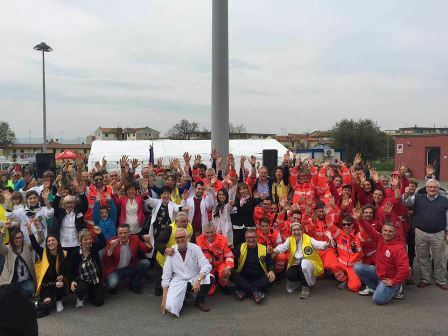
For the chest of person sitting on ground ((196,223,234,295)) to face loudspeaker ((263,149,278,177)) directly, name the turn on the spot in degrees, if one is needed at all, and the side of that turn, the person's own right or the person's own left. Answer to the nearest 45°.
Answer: approximately 180°

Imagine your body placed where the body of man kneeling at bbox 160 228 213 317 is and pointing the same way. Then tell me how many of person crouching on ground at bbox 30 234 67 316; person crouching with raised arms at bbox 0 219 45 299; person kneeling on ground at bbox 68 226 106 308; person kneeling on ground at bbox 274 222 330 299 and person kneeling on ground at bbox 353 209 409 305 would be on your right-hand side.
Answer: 3

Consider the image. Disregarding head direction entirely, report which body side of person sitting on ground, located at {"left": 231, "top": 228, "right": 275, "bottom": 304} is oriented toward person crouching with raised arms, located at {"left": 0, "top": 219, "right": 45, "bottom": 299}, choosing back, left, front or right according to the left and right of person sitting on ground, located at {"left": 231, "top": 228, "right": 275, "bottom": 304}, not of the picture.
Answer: right

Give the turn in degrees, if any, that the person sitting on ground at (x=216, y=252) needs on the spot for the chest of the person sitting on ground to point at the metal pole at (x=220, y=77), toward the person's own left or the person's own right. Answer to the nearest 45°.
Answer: approximately 180°

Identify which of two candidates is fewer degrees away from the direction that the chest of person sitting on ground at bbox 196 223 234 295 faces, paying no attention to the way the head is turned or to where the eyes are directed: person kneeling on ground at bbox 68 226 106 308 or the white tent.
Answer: the person kneeling on ground

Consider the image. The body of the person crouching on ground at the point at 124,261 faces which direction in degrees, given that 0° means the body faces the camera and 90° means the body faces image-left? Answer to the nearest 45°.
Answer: approximately 0°

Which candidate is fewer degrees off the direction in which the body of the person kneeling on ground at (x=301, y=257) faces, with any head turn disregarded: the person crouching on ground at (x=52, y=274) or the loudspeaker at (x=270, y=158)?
the person crouching on ground

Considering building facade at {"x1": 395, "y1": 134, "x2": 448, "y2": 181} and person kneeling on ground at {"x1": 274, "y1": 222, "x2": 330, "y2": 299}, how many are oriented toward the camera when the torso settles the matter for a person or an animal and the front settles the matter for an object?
2

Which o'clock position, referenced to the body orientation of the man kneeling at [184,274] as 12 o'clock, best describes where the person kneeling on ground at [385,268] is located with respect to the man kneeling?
The person kneeling on ground is roughly at 9 o'clock from the man kneeling.
